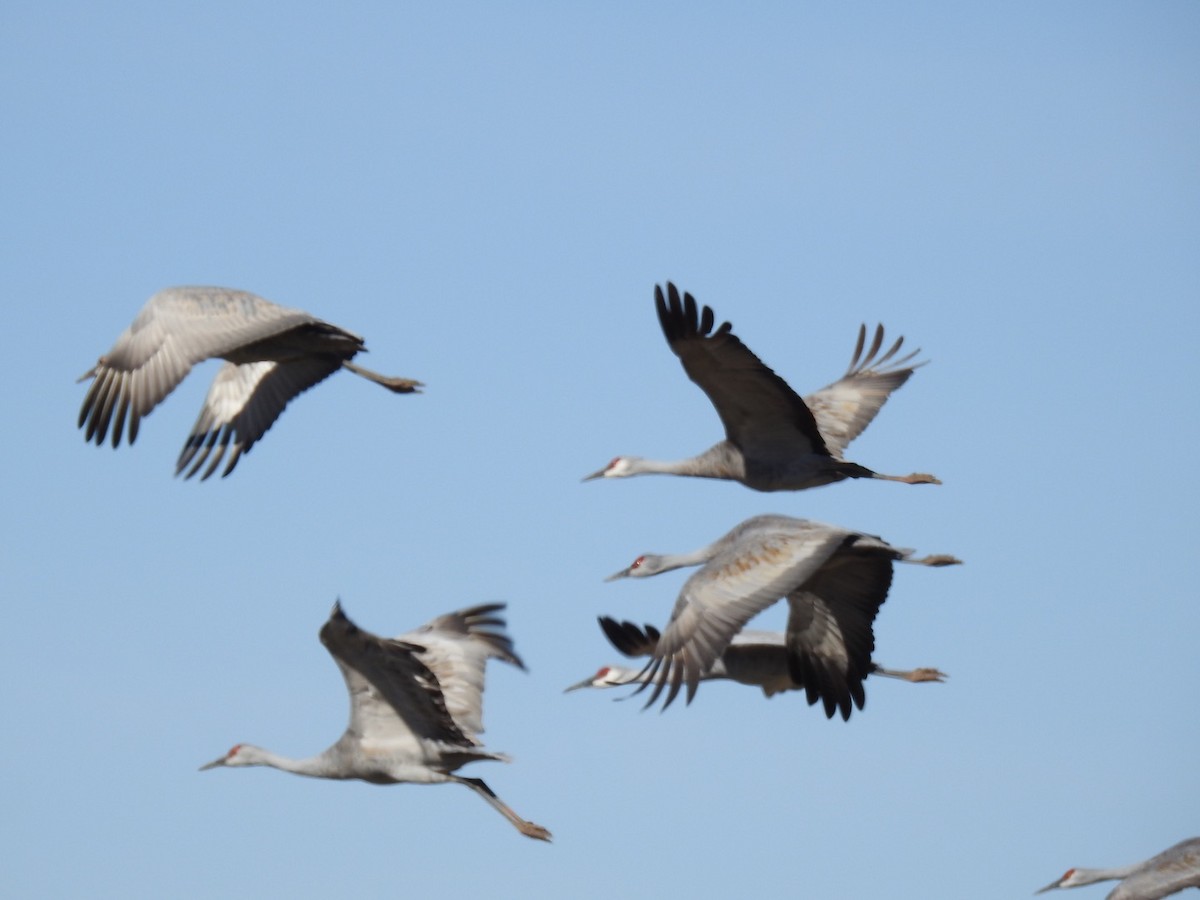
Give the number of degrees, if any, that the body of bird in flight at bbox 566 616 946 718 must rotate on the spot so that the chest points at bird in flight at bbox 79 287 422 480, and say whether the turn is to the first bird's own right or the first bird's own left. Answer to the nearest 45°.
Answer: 0° — it already faces it

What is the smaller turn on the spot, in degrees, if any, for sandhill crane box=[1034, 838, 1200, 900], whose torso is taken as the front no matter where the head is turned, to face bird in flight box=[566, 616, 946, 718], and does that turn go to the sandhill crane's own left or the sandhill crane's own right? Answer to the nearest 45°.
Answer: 0° — it already faces it

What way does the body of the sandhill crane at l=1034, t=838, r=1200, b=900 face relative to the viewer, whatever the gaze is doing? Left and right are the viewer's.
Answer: facing to the left of the viewer

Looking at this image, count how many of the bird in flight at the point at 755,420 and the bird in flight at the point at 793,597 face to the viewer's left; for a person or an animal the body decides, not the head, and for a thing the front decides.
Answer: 2

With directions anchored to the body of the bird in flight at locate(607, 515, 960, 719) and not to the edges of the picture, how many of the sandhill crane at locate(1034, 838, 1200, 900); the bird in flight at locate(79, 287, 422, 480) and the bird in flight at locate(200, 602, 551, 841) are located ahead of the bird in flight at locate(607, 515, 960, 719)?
2

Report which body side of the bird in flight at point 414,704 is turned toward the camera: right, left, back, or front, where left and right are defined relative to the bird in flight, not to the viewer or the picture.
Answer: left

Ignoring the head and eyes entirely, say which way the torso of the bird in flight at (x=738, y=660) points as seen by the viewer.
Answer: to the viewer's left

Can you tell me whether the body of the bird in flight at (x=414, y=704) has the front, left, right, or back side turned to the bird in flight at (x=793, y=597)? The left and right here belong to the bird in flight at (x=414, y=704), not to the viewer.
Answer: back

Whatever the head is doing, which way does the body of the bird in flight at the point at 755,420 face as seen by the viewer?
to the viewer's left

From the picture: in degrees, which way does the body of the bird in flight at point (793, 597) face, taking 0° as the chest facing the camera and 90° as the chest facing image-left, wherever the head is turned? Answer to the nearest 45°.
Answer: approximately 90°
